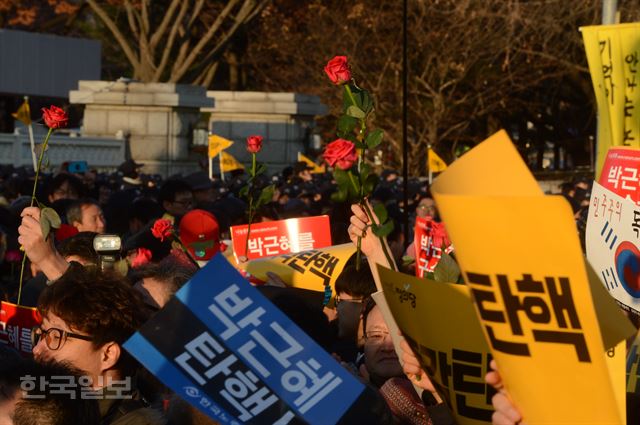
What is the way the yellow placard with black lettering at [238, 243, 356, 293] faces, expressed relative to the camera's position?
facing the viewer

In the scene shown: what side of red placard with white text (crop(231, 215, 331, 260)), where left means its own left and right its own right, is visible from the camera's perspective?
front

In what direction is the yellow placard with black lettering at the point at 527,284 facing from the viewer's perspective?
toward the camera

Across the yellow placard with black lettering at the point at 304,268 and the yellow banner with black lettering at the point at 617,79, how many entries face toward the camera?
2
